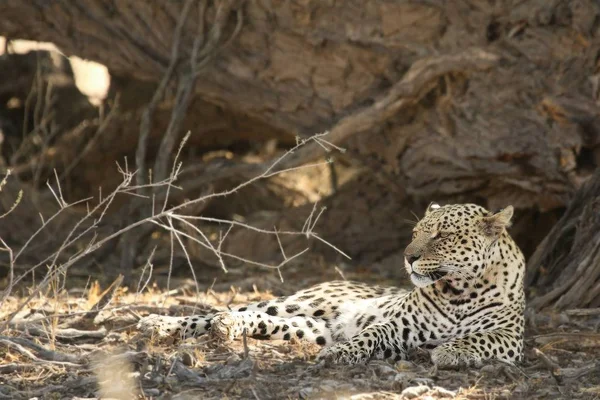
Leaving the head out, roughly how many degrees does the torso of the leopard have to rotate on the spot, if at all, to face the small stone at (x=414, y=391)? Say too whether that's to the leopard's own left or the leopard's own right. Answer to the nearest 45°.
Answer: approximately 45° to the leopard's own right

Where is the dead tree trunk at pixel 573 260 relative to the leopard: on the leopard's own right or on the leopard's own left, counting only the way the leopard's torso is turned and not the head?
on the leopard's own left

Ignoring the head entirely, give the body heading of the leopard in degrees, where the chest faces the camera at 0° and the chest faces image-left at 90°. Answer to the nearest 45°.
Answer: approximately 315°
